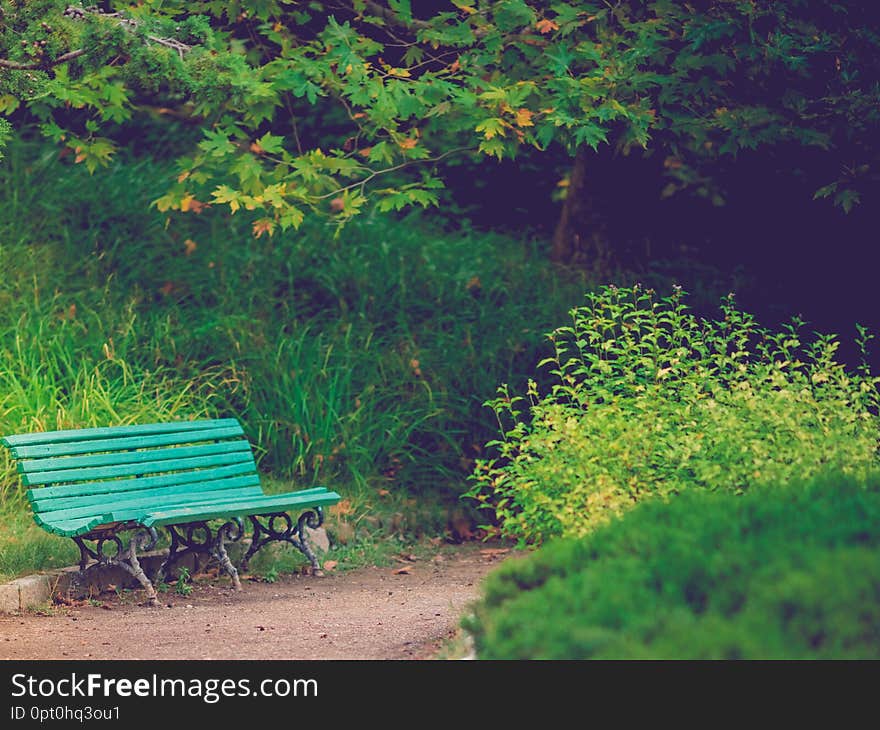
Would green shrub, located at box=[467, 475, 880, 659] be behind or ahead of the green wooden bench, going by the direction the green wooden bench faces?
ahead

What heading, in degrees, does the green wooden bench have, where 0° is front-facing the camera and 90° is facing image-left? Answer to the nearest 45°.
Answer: approximately 315°

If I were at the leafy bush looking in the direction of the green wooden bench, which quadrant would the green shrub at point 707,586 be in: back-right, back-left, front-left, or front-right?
front-left
